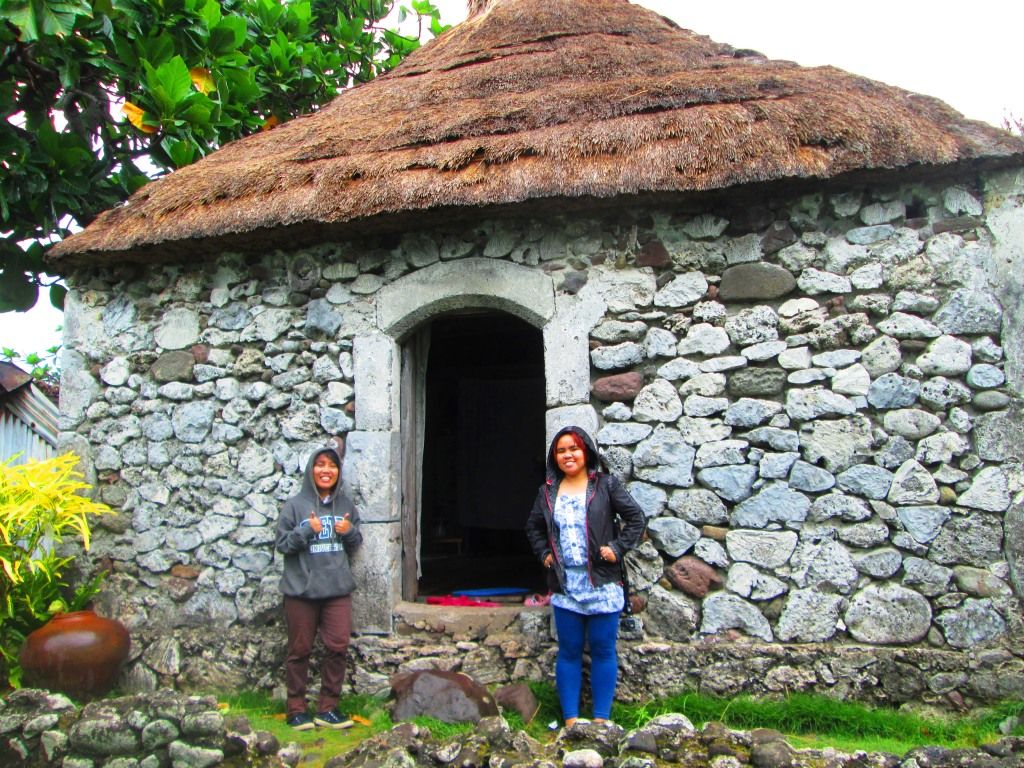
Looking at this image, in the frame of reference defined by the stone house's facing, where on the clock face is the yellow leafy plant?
The yellow leafy plant is roughly at 3 o'clock from the stone house.

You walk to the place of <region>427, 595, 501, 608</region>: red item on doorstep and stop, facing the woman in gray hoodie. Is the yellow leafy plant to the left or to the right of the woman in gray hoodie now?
right

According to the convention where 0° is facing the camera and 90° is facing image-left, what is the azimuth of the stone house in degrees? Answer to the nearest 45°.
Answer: approximately 0°

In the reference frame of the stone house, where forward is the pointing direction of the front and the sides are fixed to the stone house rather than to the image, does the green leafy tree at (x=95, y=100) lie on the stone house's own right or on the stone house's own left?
on the stone house's own right

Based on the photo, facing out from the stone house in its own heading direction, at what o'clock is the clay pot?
The clay pot is roughly at 3 o'clock from the stone house.
